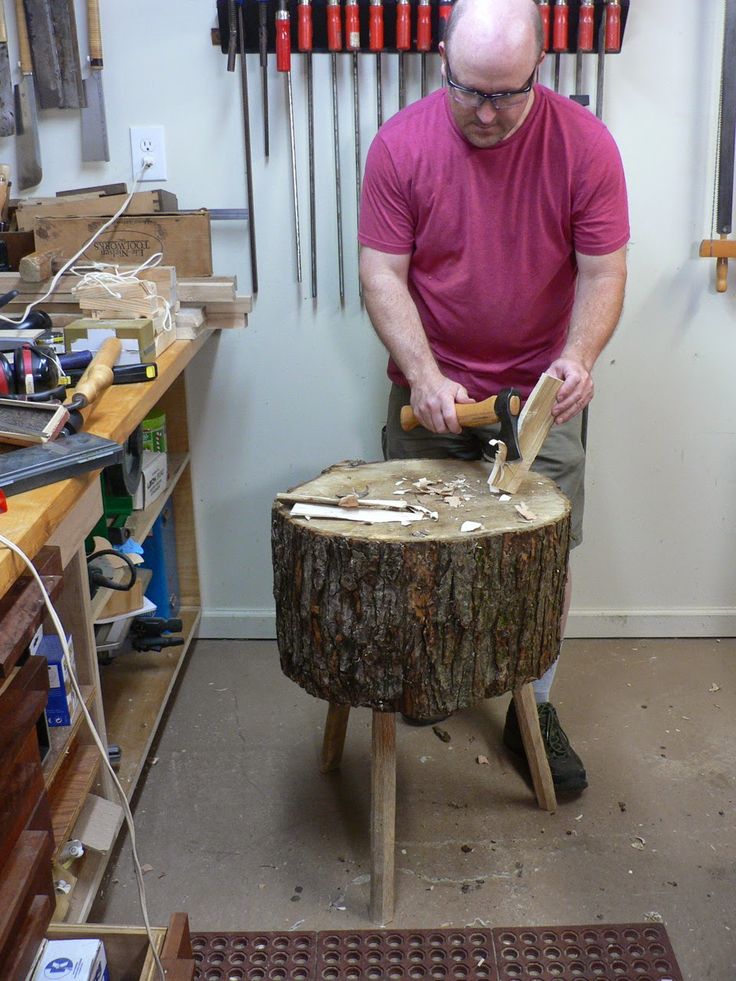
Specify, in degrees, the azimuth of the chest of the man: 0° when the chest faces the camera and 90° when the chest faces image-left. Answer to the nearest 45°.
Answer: approximately 0°

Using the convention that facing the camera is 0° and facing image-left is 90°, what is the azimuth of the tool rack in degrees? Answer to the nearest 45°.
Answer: approximately 0°

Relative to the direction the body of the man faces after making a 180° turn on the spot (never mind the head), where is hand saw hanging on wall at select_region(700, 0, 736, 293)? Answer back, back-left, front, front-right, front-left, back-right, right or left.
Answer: front-right

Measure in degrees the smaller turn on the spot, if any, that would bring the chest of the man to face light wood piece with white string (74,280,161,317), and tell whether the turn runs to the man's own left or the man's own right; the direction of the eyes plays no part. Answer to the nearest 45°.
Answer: approximately 90° to the man's own right

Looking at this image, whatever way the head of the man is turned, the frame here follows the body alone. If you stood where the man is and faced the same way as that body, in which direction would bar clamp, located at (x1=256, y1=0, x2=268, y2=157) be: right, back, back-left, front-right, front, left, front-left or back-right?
back-right
